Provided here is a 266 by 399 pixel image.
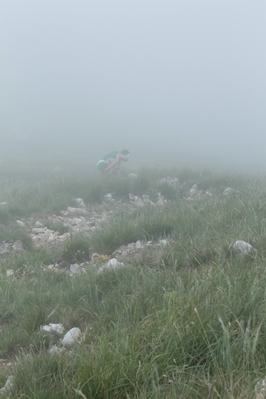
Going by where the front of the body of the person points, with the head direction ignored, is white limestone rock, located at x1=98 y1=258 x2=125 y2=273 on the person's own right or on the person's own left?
on the person's own right

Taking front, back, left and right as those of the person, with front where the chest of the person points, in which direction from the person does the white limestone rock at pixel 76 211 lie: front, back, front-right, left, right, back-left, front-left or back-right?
right

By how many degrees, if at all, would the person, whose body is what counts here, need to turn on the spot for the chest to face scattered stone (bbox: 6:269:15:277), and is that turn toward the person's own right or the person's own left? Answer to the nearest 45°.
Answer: approximately 90° to the person's own right

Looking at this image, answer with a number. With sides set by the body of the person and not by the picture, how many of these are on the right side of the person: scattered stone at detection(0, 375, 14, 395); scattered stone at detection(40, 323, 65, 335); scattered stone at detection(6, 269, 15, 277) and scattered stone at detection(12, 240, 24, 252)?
4

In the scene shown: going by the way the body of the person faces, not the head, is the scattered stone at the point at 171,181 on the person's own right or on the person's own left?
on the person's own right

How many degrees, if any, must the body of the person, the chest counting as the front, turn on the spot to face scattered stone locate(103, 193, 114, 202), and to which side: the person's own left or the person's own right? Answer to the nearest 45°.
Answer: approximately 90° to the person's own right

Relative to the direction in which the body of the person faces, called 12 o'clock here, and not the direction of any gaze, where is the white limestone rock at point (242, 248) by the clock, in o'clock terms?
The white limestone rock is roughly at 3 o'clock from the person.

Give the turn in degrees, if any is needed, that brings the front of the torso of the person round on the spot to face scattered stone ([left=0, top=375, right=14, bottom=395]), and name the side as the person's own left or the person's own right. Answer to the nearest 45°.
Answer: approximately 90° to the person's own right

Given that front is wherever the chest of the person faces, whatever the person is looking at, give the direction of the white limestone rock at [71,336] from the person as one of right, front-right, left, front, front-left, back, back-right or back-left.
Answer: right

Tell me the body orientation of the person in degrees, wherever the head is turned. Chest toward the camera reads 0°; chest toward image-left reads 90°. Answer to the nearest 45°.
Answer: approximately 270°

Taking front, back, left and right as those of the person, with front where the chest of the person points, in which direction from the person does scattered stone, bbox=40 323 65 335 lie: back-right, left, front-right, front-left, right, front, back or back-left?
right

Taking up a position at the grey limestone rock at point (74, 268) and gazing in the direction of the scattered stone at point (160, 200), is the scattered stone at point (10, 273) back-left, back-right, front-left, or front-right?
back-left
